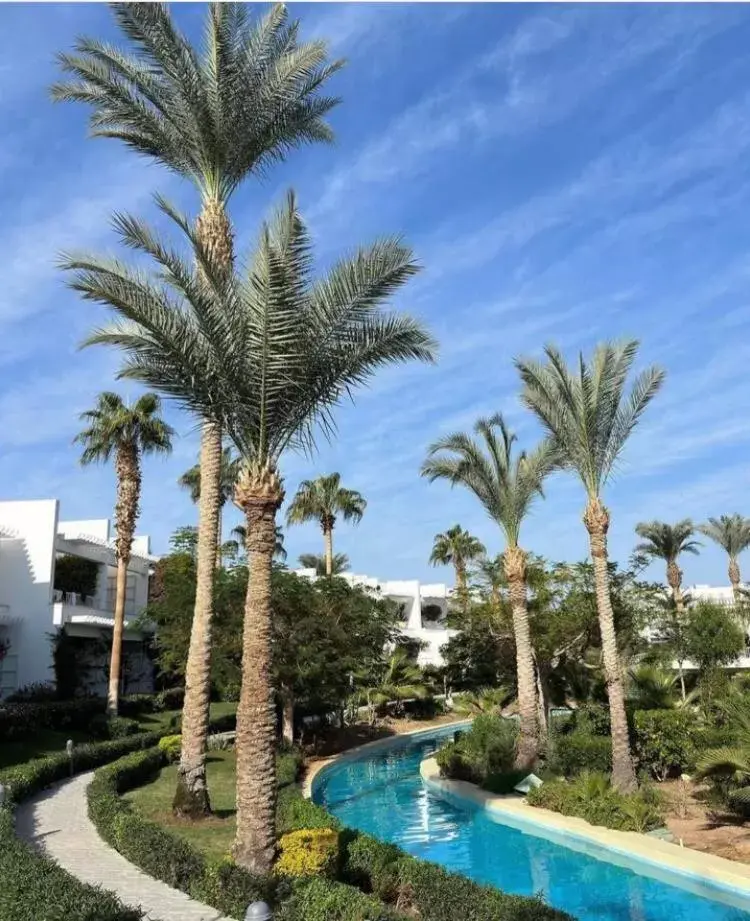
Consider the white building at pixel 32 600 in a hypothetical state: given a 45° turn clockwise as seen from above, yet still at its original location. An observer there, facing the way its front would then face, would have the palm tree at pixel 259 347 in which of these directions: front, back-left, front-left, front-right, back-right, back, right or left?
front

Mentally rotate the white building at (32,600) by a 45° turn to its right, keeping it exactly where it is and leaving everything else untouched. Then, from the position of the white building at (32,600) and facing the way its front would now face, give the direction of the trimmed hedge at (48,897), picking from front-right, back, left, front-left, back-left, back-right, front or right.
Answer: front

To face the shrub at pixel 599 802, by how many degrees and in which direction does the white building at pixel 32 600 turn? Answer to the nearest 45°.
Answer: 0° — it already faces it

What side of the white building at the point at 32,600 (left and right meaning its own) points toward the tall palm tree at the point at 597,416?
front

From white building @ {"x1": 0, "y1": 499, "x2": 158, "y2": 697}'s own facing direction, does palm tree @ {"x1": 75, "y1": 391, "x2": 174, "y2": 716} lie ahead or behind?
ahead

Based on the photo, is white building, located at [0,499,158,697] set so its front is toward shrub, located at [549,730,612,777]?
yes

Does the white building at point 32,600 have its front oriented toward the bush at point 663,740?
yes

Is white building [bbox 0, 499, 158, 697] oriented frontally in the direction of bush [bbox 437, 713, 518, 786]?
yes

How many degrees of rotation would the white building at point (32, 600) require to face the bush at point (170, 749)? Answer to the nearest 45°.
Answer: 0° — it already faces it

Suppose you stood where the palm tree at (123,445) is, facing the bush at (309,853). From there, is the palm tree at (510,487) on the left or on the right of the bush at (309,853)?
left

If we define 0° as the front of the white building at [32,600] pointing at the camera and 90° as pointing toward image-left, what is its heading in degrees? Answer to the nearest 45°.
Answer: approximately 315°

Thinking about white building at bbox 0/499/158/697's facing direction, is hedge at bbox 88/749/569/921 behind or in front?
in front

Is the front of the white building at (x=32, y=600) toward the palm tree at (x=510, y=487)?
yes
